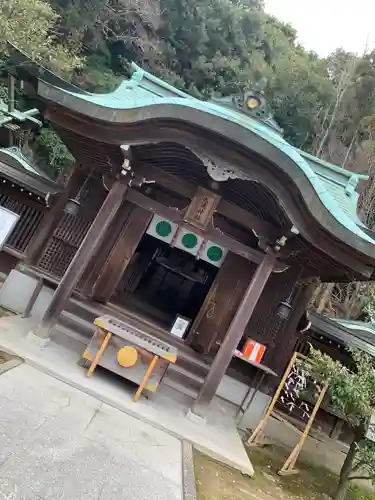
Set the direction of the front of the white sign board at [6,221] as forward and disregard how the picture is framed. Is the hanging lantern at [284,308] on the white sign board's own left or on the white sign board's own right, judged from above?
on the white sign board's own left

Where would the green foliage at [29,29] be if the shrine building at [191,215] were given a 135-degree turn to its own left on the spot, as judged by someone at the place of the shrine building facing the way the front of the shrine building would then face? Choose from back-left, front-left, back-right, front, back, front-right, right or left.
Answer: left

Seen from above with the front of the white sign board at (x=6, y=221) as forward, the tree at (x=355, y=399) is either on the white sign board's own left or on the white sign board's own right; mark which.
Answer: on the white sign board's own left

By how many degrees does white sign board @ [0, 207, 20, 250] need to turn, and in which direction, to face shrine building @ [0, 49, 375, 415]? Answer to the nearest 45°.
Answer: approximately 45° to its left

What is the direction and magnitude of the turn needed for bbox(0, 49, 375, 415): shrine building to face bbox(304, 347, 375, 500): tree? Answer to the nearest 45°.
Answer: approximately 90° to its left

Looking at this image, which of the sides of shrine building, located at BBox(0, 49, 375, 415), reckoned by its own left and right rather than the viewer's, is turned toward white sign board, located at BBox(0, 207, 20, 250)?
right

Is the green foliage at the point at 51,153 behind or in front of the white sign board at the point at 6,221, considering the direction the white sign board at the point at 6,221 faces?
behind

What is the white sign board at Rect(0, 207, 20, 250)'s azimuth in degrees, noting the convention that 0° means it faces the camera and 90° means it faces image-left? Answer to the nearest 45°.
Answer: approximately 0°

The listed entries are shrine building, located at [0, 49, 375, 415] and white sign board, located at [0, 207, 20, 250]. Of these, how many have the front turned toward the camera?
2

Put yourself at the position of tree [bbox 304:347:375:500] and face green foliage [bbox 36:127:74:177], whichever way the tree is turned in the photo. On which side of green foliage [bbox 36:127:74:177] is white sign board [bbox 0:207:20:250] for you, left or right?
left

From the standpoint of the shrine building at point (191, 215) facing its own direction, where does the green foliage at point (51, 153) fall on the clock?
The green foliage is roughly at 5 o'clock from the shrine building.

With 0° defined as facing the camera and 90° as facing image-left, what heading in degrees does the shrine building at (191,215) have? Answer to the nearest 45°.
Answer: approximately 0°
